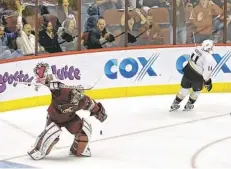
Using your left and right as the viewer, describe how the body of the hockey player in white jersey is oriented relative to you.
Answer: facing away from the viewer and to the right of the viewer

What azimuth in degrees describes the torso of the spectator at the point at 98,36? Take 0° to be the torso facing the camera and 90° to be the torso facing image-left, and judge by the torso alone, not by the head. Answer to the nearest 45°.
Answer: approximately 315°

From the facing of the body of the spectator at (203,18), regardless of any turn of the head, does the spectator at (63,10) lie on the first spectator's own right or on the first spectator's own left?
on the first spectator's own right

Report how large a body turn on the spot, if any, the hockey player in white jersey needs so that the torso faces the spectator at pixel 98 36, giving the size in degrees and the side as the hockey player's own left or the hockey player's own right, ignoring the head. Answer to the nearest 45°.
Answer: approximately 90° to the hockey player's own left

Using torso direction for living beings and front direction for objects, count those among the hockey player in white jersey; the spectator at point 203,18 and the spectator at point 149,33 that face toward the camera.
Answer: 2

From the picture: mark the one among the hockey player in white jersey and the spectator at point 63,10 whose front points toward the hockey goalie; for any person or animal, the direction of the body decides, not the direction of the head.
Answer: the spectator
